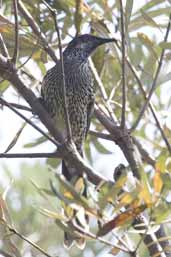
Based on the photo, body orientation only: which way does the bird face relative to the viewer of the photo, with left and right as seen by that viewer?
facing the viewer and to the right of the viewer
